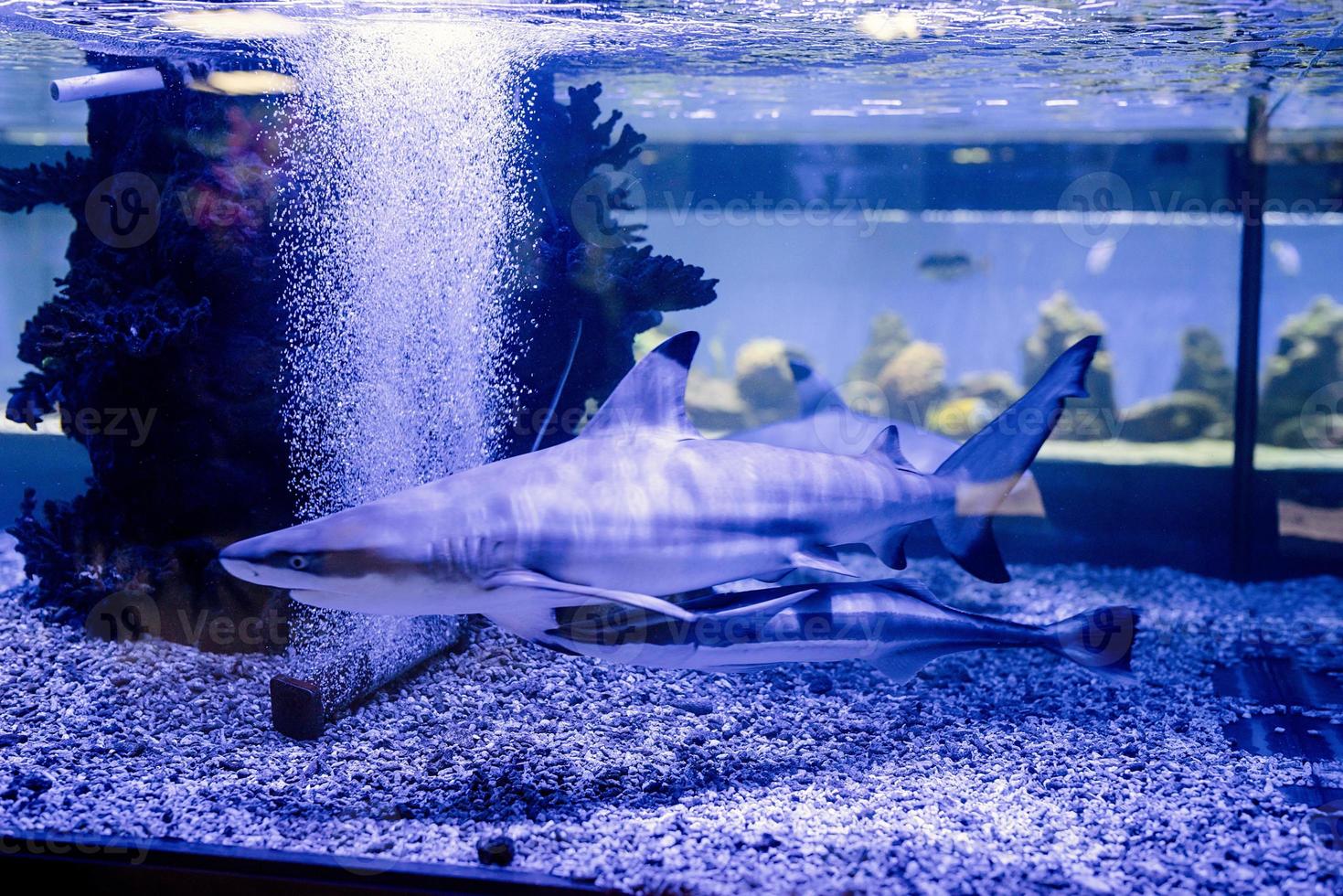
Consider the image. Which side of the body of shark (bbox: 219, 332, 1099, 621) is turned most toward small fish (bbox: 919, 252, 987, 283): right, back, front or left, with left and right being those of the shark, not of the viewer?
right

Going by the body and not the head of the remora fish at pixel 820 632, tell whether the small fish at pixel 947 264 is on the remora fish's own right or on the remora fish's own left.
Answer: on the remora fish's own right

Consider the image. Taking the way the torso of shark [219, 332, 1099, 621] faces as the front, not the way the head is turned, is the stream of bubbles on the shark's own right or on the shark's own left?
on the shark's own right

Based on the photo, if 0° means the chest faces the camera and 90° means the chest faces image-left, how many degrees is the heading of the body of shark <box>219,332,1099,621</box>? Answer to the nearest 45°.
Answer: approximately 90°

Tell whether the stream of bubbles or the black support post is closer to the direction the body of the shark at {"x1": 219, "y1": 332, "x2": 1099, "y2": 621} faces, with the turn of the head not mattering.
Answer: the stream of bubbles

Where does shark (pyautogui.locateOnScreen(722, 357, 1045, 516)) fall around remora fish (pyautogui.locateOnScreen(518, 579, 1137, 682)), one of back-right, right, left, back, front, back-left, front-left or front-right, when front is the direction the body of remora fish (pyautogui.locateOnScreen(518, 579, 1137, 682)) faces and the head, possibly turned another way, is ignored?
right
